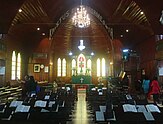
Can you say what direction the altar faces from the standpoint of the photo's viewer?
facing the viewer
